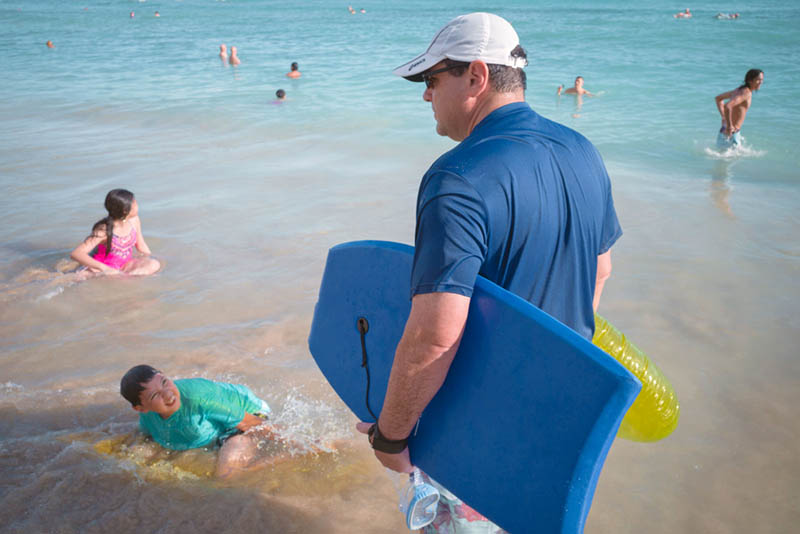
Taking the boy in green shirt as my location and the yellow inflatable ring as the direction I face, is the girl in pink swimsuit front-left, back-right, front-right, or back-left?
back-left

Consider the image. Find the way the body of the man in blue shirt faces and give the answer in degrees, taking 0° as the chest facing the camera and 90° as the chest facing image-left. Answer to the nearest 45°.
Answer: approximately 135°
